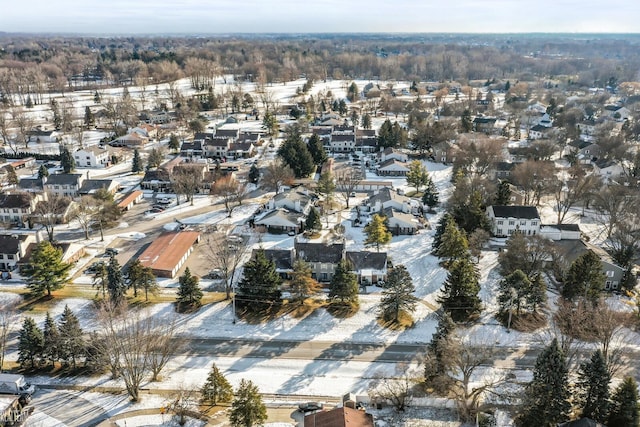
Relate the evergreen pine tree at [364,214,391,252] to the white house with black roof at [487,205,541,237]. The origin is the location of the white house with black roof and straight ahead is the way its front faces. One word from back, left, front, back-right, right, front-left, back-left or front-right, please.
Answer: front-right

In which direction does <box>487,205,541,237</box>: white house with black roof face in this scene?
toward the camera

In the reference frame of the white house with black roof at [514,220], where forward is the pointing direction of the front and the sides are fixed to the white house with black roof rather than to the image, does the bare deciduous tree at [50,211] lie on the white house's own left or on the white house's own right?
on the white house's own right

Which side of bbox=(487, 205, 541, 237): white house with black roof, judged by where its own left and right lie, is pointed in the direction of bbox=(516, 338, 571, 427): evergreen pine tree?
front

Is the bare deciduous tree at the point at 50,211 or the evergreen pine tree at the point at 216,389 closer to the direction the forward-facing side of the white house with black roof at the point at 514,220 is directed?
the evergreen pine tree
